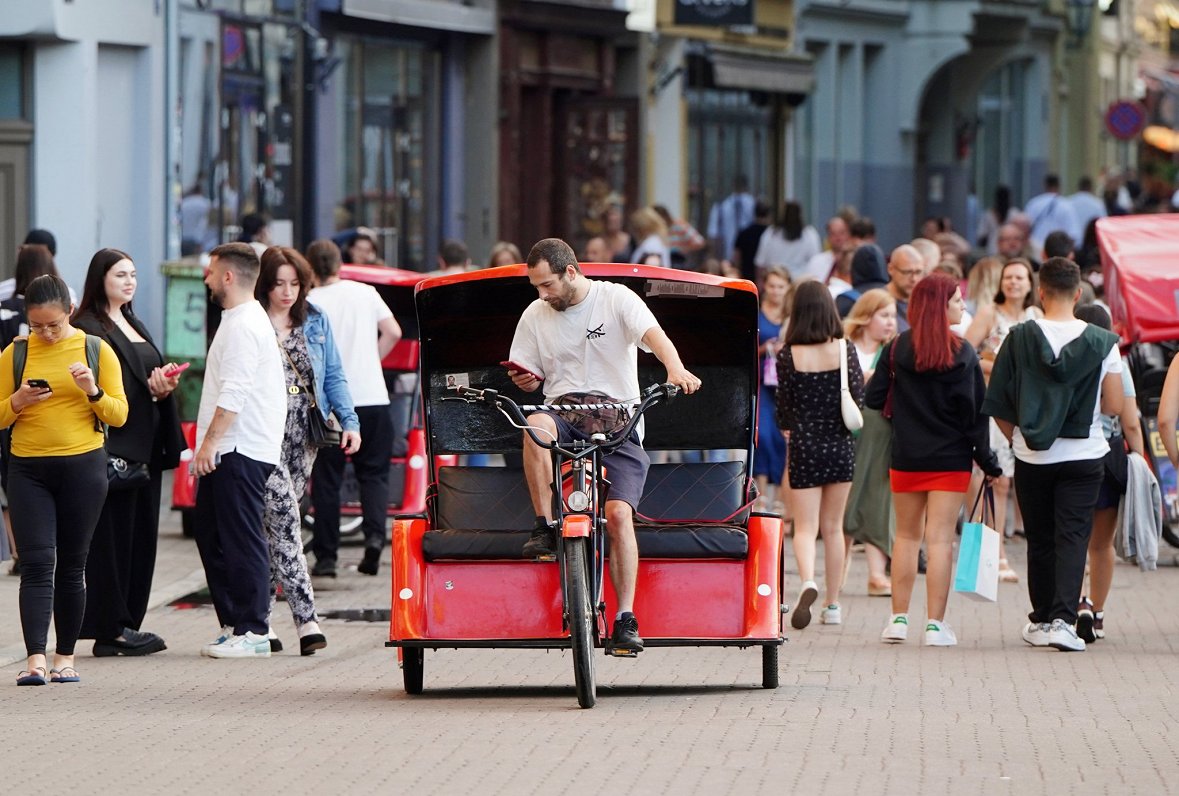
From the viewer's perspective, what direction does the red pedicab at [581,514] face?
toward the camera

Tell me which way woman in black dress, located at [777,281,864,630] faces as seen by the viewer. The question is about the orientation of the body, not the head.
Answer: away from the camera

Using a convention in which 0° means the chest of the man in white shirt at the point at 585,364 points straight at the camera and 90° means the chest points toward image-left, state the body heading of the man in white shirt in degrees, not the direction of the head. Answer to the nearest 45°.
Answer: approximately 0°

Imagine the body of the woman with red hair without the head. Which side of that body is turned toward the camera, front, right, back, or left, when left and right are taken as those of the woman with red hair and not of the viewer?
back

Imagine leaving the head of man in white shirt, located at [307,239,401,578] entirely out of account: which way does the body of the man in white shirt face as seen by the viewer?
away from the camera

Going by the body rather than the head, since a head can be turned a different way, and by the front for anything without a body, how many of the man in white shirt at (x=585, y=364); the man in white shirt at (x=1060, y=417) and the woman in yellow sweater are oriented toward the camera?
2

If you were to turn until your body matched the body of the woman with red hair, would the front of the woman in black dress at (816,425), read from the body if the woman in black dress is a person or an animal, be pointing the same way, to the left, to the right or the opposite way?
the same way

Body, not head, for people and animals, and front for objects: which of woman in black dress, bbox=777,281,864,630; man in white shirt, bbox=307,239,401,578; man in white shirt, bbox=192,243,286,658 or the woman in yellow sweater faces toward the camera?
the woman in yellow sweater

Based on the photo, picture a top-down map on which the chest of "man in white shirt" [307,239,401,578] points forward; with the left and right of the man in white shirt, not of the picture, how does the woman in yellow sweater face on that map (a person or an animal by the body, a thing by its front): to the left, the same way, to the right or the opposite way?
the opposite way

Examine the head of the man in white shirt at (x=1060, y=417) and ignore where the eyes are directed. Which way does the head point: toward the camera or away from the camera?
away from the camera

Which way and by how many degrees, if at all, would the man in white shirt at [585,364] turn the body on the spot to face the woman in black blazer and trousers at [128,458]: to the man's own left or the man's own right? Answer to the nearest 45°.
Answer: approximately 135° to the man's own right

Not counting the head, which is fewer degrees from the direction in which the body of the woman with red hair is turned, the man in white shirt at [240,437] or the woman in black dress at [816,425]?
the woman in black dress

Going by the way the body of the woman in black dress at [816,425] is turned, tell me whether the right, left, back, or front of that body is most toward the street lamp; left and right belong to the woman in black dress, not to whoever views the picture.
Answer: front
